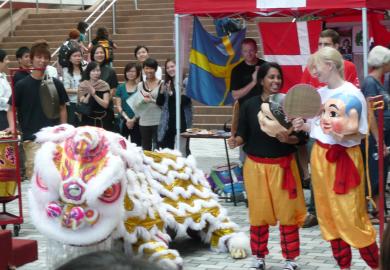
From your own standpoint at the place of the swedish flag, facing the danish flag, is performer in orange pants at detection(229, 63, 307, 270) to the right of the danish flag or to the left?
right

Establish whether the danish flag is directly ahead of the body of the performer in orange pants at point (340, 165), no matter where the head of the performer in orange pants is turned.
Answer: no

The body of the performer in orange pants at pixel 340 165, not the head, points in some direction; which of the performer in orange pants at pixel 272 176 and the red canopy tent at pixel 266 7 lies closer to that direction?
the performer in orange pants

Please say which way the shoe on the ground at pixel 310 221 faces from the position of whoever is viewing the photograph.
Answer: facing the viewer and to the left of the viewer

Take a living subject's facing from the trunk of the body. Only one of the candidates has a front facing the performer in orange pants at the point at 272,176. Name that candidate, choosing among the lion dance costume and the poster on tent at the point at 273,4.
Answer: the poster on tent

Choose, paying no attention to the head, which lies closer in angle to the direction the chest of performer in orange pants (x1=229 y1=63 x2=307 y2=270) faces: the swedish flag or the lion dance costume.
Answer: the lion dance costume

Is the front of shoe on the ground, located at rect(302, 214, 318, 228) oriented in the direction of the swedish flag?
no

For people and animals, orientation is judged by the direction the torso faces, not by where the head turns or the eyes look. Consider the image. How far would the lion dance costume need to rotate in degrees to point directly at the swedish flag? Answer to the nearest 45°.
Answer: approximately 135° to its right

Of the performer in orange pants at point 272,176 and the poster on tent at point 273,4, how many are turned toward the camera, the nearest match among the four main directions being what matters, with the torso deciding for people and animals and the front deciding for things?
2

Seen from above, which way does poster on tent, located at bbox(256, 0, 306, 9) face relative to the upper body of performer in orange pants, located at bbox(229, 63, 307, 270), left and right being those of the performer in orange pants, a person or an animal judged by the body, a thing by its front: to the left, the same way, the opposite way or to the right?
the same way

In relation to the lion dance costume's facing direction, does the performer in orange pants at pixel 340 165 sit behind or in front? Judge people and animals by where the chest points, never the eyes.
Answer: behind

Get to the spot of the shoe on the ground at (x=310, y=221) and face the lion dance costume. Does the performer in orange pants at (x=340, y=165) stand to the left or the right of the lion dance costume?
left

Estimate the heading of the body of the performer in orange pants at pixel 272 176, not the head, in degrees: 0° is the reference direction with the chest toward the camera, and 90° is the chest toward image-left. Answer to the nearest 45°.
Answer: approximately 0°

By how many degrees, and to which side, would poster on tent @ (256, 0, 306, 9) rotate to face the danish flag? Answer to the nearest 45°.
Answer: approximately 180°

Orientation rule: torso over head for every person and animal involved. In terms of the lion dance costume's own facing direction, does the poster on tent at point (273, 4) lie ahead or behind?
behind

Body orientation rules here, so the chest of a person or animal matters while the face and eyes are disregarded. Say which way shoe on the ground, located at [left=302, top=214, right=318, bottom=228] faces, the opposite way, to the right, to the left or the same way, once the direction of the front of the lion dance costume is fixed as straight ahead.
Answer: the same way

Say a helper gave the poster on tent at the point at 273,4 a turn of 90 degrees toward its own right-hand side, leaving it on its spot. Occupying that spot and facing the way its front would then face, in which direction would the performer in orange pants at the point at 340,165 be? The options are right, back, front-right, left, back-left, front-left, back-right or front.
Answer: left

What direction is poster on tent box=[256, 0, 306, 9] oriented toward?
toward the camera
